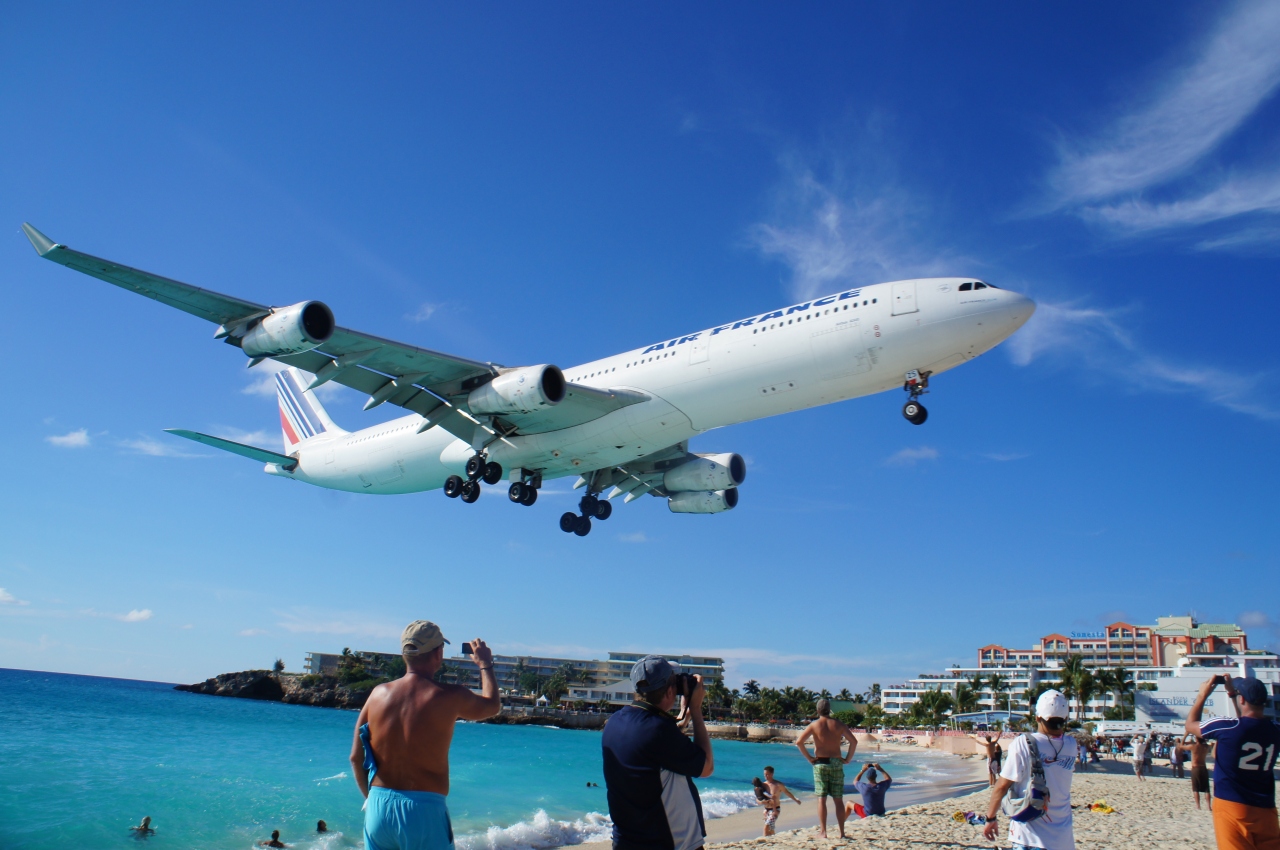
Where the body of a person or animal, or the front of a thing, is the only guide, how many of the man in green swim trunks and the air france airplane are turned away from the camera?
1

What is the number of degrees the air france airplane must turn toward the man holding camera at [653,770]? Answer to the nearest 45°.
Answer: approximately 45° to its right

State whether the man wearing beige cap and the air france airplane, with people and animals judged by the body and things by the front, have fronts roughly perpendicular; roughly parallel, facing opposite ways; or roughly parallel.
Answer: roughly perpendicular

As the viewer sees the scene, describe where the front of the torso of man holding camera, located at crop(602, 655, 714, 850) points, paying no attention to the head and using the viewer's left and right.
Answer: facing away from the viewer and to the right of the viewer

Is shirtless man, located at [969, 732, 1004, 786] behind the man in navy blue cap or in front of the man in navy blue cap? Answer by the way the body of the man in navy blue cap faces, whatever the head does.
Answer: in front

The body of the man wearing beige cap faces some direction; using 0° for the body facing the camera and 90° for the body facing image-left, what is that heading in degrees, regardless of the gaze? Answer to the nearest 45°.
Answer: approximately 225°

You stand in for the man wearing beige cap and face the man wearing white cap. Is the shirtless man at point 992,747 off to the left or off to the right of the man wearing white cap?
left

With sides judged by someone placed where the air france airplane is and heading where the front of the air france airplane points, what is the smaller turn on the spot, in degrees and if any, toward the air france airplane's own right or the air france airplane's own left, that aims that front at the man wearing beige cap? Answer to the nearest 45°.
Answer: approximately 45° to the air france airplane's own right

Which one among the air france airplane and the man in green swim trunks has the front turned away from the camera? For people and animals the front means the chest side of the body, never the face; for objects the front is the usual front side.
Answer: the man in green swim trunks

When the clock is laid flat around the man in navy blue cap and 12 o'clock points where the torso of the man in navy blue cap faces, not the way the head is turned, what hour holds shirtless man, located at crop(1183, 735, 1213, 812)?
The shirtless man is roughly at 1 o'clock from the man in navy blue cap.

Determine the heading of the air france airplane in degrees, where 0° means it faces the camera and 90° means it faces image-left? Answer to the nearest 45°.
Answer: approximately 315°

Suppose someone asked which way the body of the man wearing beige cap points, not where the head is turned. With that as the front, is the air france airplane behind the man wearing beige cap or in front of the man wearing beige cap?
in front

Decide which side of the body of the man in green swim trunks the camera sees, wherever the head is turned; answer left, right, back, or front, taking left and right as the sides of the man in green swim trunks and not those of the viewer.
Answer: back

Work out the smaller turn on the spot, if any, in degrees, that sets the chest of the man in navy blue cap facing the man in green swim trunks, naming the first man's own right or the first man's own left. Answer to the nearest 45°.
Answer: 0° — they already face them
